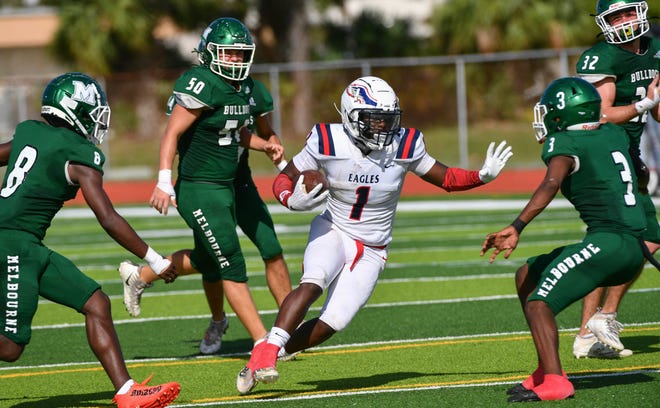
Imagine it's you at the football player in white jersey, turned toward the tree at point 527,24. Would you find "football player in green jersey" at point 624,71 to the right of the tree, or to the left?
right

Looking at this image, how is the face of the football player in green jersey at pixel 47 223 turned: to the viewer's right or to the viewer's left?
to the viewer's right

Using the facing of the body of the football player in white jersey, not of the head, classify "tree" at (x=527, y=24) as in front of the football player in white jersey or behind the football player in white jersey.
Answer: behind

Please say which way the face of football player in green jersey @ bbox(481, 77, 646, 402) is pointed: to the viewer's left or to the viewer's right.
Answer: to the viewer's left

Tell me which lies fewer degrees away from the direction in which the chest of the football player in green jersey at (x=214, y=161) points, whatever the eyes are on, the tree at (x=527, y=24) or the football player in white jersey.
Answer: the football player in white jersey

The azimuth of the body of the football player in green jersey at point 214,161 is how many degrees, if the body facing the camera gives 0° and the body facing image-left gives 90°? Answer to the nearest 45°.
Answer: approximately 315°
